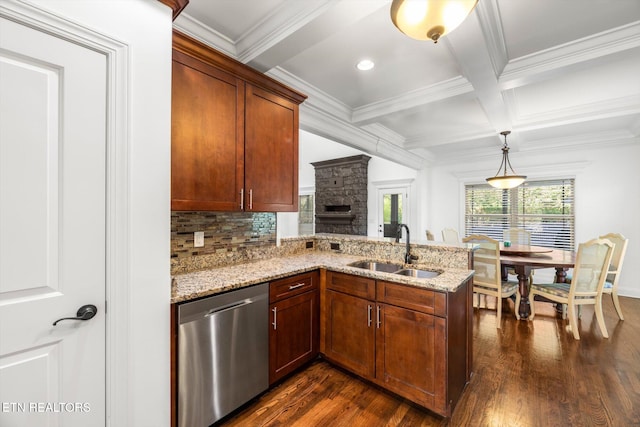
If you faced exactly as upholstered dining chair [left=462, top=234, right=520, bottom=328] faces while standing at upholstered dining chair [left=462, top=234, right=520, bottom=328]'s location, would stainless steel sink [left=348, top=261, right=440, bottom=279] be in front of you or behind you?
behind

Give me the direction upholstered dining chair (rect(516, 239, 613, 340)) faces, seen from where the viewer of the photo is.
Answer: facing away from the viewer and to the left of the viewer

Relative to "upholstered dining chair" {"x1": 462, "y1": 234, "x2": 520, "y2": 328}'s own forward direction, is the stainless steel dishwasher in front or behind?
behind

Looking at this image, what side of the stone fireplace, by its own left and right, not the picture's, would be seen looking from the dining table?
left

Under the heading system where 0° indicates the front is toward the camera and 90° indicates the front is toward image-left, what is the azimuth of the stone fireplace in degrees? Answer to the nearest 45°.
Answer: approximately 45°

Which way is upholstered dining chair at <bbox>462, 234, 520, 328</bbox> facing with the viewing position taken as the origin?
facing away from the viewer and to the right of the viewer

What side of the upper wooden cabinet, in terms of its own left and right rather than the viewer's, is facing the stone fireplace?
left

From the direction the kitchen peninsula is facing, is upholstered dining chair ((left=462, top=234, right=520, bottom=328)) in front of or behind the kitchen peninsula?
behind

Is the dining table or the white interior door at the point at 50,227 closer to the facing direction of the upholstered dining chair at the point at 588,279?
the dining table

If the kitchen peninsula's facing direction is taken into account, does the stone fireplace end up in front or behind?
behind
